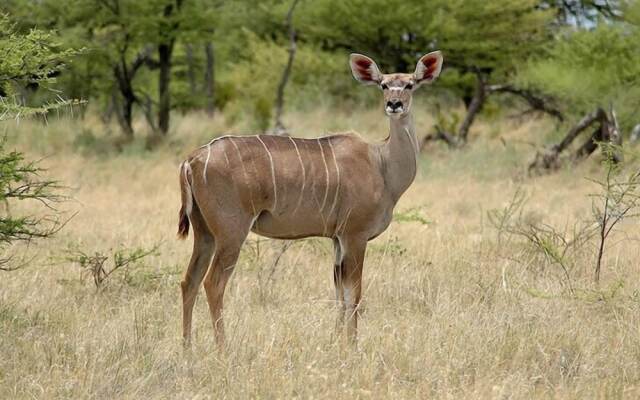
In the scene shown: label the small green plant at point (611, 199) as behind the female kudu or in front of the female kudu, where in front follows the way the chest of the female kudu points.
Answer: in front

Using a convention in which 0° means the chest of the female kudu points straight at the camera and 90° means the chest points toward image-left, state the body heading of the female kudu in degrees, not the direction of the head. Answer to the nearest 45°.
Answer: approximately 270°

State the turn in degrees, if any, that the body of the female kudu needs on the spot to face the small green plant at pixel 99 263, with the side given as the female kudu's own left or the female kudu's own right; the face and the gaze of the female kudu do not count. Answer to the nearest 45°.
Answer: approximately 135° to the female kudu's own left

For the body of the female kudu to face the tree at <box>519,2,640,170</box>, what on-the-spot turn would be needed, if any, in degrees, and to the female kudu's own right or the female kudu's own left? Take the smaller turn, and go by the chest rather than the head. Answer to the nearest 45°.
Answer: approximately 45° to the female kudu's own left

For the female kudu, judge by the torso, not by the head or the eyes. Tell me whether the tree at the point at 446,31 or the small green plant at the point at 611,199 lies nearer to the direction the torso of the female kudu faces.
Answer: the small green plant

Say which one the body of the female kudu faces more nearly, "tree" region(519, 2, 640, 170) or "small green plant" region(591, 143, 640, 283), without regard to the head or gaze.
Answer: the small green plant

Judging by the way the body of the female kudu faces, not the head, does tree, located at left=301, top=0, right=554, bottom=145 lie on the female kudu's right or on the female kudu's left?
on the female kudu's left

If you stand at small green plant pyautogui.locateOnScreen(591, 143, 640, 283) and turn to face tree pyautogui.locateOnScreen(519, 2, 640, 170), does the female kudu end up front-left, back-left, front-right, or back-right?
back-left
